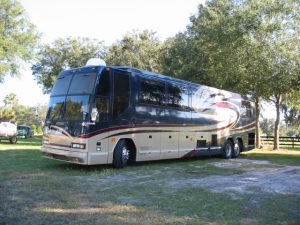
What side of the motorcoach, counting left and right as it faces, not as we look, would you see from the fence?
back

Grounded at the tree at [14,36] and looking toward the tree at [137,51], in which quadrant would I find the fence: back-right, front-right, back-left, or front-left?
front-right

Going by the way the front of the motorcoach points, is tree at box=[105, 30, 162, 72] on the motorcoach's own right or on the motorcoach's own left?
on the motorcoach's own right

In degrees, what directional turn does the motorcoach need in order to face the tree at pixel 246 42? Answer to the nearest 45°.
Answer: approximately 180°

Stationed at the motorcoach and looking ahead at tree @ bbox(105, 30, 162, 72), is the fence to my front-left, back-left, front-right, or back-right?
front-right

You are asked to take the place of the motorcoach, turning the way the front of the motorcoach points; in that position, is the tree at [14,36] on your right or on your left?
on your right

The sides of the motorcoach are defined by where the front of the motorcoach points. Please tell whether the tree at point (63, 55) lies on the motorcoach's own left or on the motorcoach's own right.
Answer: on the motorcoach's own right

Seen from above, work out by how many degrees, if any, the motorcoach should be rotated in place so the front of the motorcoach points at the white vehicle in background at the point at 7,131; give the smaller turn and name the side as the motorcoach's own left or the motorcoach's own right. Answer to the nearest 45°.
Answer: approximately 90° to the motorcoach's own right
